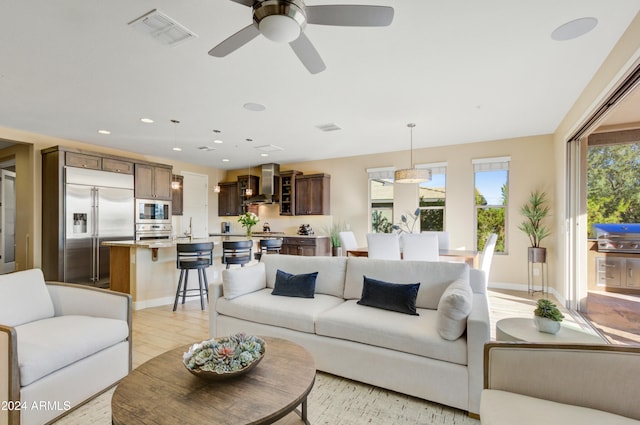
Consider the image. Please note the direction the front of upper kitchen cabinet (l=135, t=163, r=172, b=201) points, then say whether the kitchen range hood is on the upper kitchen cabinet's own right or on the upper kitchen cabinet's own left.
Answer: on the upper kitchen cabinet's own left

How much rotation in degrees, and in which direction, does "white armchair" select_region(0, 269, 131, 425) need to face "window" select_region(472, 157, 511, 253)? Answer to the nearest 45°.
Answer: approximately 45° to its left

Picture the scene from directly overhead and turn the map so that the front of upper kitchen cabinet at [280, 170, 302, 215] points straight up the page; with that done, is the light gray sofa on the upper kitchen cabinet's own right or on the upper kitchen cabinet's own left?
on the upper kitchen cabinet's own left

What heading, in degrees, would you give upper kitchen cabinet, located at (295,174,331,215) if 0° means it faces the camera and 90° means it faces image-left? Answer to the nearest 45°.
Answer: approximately 45°

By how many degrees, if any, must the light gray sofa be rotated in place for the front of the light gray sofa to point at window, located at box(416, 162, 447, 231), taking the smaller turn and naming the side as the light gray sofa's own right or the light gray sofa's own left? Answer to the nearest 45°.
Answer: approximately 135° to the light gray sofa's own right

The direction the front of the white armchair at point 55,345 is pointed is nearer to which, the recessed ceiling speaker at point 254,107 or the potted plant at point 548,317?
the potted plant

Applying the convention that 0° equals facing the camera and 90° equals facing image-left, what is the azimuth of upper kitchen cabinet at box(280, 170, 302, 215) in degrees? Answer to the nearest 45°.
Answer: approximately 45°
